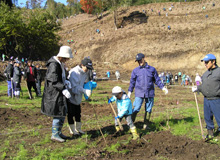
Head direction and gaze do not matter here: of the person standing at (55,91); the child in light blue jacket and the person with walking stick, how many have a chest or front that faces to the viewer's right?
1

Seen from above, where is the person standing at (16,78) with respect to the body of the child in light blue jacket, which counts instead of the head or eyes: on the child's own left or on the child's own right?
on the child's own right

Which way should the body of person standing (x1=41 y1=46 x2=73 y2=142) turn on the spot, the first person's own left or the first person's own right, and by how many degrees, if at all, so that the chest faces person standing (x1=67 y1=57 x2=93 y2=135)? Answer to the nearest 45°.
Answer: approximately 45° to the first person's own left

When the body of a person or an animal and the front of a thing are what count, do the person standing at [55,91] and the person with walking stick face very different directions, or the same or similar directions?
very different directions

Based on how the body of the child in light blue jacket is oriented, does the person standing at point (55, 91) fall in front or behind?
in front

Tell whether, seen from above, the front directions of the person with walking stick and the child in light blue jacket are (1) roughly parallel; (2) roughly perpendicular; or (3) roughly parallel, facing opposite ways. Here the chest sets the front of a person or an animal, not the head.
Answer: roughly parallel

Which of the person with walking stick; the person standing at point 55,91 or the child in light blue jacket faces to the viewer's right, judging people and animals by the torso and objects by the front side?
the person standing

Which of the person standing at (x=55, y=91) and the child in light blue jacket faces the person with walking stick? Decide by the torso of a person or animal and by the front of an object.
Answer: the person standing

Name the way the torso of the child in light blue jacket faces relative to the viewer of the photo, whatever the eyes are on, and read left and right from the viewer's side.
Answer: facing the viewer and to the left of the viewer

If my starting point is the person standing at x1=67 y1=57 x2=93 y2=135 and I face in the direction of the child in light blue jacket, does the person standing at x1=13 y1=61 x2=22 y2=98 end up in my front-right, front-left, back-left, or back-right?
back-left

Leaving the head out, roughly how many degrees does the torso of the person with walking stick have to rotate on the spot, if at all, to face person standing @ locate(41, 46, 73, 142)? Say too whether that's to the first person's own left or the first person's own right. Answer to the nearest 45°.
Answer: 0° — they already face them

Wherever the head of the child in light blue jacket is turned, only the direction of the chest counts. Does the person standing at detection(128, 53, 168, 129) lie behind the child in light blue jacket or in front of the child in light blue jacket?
behind

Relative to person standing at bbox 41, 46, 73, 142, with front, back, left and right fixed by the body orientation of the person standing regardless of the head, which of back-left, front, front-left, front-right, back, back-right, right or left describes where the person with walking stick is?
front

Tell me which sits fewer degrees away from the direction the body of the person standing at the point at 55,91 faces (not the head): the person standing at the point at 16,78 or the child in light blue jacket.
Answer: the child in light blue jacket

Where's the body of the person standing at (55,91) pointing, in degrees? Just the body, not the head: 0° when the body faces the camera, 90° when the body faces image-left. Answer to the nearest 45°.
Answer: approximately 270°
